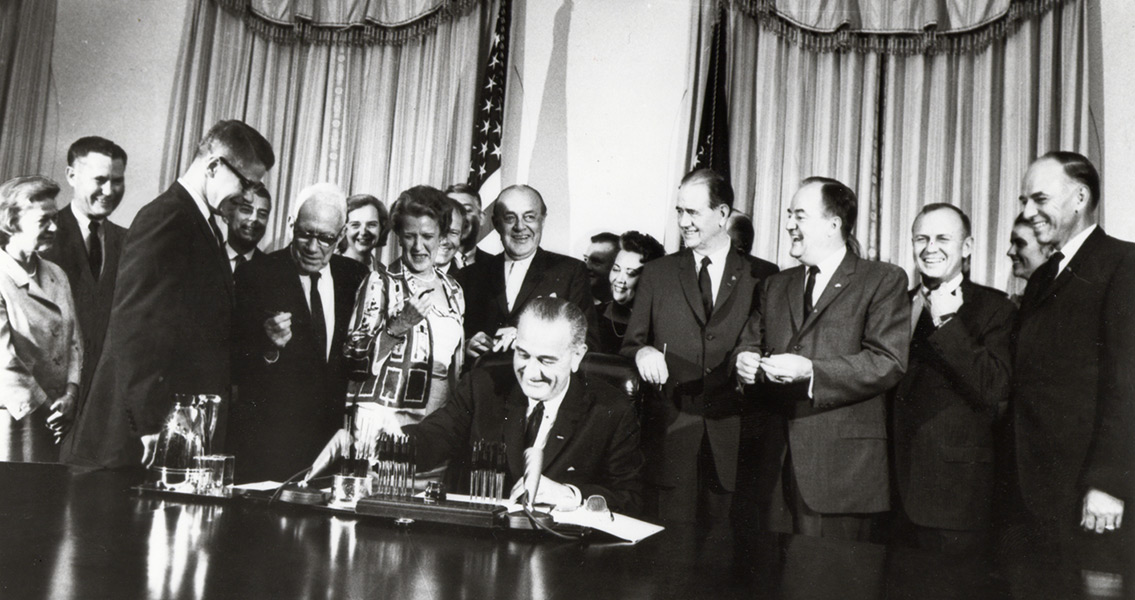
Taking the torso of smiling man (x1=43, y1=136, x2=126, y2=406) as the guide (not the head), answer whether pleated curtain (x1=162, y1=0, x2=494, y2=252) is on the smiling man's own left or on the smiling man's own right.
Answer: on the smiling man's own left

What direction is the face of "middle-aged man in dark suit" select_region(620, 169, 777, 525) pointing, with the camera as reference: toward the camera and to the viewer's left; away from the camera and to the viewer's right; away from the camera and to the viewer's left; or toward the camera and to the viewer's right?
toward the camera and to the viewer's left

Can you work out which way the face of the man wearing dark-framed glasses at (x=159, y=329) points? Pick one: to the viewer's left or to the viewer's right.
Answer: to the viewer's right

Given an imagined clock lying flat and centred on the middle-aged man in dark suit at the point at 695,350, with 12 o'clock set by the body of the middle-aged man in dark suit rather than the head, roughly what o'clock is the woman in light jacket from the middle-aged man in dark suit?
The woman in light jacket is roughly at 3 o'clock from the middle-aged man in dark suit.

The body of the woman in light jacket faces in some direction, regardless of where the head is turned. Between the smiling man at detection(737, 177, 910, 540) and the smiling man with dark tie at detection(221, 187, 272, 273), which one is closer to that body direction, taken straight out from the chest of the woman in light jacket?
the smiling man at detection(737, 177, 910, 540)

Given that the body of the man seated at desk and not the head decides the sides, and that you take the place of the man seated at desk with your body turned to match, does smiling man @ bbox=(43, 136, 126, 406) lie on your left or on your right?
on your right

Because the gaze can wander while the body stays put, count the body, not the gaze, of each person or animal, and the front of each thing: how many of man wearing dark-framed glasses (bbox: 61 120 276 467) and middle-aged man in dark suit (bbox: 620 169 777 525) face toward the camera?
1

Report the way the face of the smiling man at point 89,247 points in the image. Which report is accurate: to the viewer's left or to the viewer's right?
to the viewer's right
